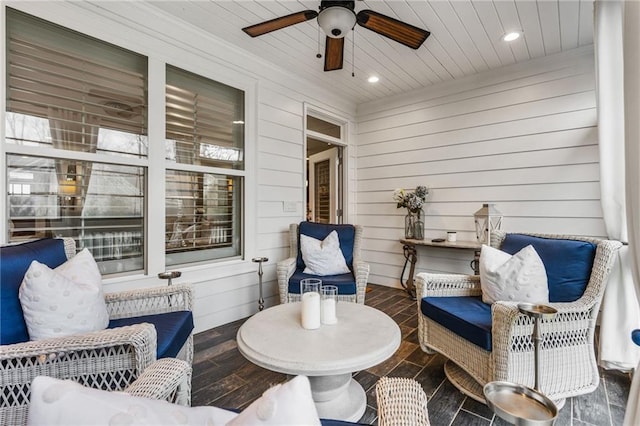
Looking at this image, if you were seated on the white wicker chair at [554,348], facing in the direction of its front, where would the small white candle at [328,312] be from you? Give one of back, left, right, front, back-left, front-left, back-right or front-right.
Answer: front

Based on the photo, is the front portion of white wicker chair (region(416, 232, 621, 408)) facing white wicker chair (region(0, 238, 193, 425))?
yes

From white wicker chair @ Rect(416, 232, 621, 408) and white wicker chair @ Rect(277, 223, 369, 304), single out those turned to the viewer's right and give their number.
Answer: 0

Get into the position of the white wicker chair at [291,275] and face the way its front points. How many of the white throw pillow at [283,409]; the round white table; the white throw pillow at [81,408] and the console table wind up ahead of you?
3

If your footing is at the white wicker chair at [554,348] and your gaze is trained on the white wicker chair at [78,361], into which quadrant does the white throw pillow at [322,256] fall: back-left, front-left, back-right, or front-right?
front-right

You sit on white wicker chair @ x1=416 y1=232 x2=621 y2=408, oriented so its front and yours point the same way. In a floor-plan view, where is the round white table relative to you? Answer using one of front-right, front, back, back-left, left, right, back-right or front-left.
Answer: front

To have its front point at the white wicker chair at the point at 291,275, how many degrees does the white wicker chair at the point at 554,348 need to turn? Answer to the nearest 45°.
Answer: approximately 45° to its right

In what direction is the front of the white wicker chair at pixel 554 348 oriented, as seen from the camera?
facing the viewer and to the left of the viewer

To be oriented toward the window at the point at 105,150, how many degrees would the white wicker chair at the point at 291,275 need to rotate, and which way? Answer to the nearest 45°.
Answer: approximately 90° to its right

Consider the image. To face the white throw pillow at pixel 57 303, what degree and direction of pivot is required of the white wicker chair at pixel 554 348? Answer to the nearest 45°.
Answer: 0° — it already faces it

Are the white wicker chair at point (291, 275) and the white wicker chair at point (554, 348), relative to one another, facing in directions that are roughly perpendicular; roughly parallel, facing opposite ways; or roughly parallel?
roughly perpendicular

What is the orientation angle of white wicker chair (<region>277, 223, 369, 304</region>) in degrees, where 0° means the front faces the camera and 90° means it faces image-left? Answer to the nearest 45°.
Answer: approximately 0°

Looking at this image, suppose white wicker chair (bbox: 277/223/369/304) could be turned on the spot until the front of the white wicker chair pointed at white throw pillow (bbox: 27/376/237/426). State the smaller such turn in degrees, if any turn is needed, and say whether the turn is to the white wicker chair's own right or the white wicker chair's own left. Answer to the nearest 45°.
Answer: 0° — it already faces it

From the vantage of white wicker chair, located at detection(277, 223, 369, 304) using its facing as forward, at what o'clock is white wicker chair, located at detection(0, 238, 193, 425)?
white wicker chair, located at detection(0, 238, 193, 425) is roughly at 1 o'clock from white wicker chair, located at detection(277, 223, 369, 304).

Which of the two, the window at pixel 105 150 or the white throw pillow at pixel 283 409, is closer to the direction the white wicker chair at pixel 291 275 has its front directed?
the white throw pillow

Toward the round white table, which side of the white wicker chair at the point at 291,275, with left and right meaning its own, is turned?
front
